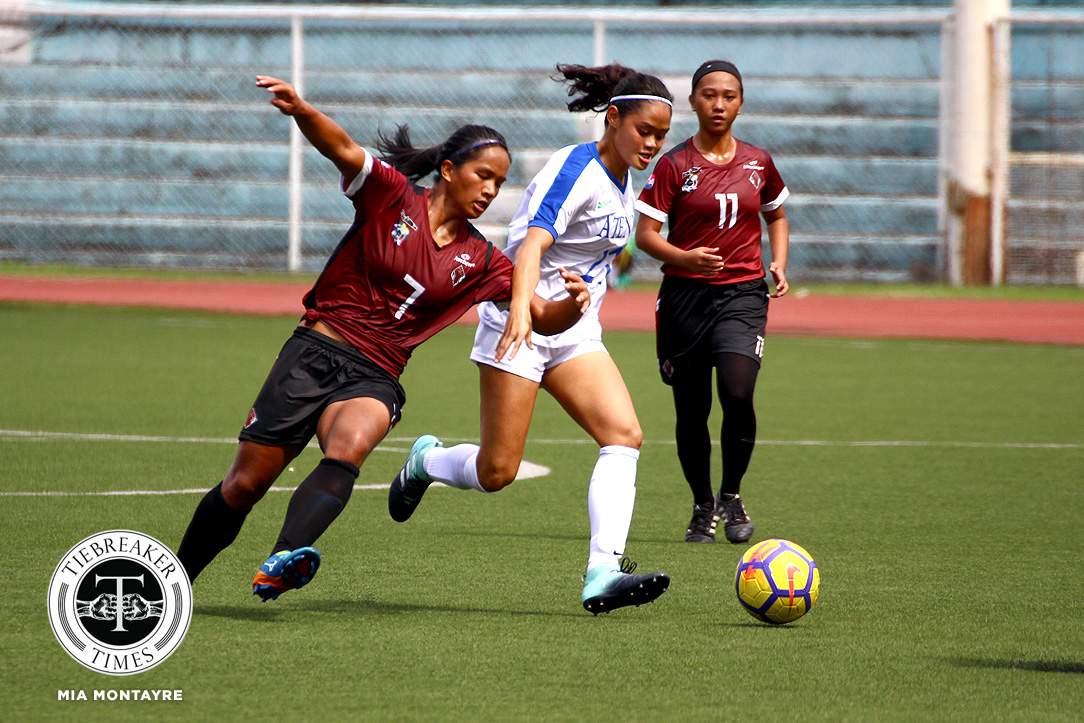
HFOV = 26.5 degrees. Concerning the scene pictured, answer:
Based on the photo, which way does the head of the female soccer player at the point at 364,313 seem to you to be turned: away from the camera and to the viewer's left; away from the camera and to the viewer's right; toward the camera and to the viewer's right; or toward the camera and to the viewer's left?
toward the camera and to the viewer's right

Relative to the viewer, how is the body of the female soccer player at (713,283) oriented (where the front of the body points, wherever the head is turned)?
toward the camera

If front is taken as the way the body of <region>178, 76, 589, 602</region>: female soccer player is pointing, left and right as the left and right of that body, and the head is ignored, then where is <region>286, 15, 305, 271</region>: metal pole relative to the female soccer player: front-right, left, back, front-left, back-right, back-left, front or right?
back-left

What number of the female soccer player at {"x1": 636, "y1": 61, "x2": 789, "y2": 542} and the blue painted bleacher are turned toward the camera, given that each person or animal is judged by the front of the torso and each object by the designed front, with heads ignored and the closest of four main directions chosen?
2

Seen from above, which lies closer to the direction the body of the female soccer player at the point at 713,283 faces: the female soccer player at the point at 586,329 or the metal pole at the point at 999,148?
the female soccer player

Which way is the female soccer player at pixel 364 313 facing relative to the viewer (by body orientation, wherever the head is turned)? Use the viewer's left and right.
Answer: facing the viewer and to the right of the viewer

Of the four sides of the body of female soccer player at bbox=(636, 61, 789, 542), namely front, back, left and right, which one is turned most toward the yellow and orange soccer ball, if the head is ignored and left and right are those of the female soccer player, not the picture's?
front

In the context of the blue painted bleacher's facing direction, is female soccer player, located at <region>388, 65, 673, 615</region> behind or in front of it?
in front

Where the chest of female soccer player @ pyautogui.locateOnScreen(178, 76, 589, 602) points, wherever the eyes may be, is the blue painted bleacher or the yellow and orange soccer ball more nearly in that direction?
the yellow and orange soccer ball

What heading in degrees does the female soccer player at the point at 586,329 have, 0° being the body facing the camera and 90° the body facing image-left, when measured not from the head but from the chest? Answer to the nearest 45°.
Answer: approximately 315°

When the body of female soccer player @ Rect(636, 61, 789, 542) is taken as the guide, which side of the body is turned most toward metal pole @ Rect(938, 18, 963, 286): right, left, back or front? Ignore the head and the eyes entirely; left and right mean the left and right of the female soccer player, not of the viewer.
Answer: back

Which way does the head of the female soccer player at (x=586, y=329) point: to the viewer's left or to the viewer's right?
to the viewer's right

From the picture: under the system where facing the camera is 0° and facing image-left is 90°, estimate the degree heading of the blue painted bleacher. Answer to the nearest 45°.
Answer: approximately 0°

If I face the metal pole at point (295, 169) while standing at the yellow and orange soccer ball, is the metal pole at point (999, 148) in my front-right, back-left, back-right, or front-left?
front-right

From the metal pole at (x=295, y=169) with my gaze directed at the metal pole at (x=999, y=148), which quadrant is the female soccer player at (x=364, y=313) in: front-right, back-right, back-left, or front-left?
front-right

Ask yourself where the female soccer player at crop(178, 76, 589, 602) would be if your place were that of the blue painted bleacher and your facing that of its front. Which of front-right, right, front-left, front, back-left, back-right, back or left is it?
front
